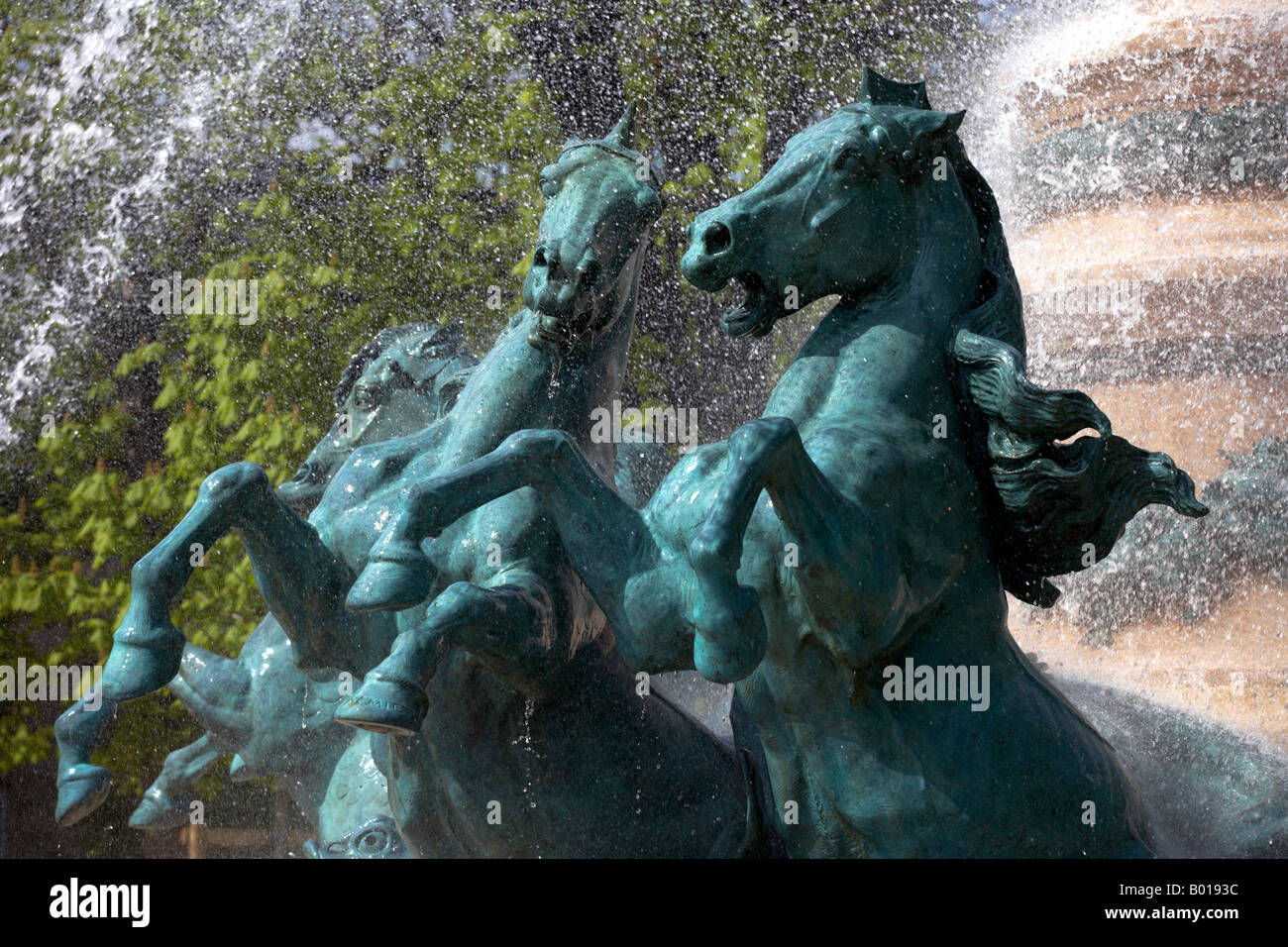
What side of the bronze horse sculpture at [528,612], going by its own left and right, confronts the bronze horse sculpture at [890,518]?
left

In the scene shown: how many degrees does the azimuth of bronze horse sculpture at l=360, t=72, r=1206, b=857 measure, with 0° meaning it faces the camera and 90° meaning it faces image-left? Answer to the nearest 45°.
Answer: approximately 45°

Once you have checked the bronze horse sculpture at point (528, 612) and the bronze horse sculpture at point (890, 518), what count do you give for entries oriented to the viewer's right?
0

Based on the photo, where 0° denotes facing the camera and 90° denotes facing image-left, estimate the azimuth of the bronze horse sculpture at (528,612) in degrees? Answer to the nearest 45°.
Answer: approximately 45°
